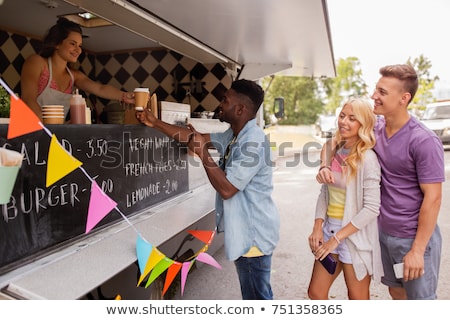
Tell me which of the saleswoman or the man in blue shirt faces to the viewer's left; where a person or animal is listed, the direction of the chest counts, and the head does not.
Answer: the man in blue shirt

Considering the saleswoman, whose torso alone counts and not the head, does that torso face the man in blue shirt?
yes

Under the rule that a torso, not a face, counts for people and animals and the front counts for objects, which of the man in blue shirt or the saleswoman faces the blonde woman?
the saleswoman

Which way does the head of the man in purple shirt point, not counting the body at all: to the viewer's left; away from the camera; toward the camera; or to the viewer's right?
to the viewer's left

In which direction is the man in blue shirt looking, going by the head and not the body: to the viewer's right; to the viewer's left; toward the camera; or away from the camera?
to the viewer's left

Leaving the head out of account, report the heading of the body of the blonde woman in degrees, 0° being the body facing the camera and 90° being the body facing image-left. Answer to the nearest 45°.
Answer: approximately 45°

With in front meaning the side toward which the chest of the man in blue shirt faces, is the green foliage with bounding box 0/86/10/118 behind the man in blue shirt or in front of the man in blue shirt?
in front

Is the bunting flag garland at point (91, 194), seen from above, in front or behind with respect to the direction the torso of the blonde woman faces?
in front

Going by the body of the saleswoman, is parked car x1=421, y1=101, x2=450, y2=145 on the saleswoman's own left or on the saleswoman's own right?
on the saleswoman's own left

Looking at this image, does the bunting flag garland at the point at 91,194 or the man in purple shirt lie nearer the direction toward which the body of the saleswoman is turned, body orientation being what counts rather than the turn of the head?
the man in purple shirt

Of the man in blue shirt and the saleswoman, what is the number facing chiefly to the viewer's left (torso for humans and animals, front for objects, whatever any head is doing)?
1

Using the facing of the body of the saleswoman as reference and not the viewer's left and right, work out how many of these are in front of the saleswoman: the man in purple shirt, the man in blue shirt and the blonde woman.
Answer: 3

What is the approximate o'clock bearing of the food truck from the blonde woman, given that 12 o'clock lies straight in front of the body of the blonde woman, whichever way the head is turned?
The food truck is roughly at 2 o'clock from the blonde woman.

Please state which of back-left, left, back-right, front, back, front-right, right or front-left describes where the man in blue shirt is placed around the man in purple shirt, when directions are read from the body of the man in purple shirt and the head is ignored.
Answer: front-right

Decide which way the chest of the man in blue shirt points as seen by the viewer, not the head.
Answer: to the viewer's left
